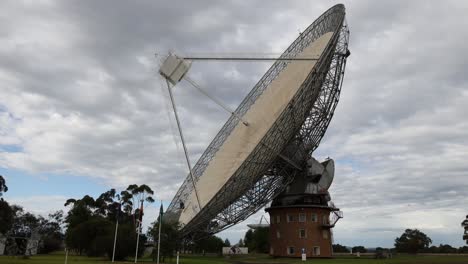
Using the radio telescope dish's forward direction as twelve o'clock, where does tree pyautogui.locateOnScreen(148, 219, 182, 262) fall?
The tree is roughly at 1 o'clock from the radio telescope dish.

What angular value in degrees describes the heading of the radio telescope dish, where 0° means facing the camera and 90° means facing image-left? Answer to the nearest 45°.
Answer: approximately 90°
